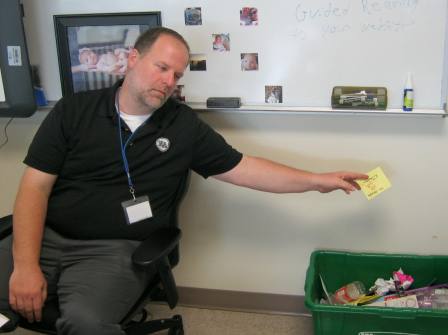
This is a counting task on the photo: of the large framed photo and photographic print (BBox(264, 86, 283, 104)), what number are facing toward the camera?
2

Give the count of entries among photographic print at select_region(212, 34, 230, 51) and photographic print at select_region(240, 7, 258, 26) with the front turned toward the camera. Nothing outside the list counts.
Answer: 2

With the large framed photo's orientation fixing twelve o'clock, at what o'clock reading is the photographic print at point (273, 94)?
The photographic print is roughly at 10 o'clock from the large framed photo.

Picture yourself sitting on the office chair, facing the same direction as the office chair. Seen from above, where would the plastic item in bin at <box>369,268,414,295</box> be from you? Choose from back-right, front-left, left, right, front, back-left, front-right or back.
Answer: back-left

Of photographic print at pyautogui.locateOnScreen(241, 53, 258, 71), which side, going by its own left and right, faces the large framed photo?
right
